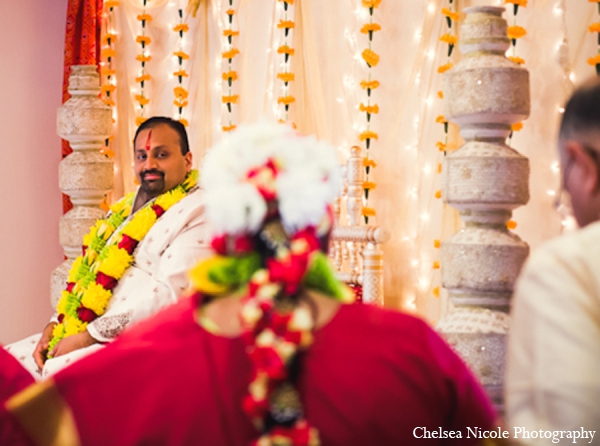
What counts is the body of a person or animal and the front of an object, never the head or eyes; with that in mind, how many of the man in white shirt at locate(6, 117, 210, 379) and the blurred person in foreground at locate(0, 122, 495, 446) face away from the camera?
1

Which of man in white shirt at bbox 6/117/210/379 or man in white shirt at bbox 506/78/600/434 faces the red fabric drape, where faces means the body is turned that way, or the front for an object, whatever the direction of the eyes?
man in white shirt at bbox 506/78/600/434

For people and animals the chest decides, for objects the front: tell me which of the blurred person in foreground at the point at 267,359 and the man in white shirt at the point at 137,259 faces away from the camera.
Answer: the blurred person in foreground

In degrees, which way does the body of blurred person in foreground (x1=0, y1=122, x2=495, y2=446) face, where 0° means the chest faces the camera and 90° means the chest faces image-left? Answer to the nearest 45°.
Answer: approximately 180°

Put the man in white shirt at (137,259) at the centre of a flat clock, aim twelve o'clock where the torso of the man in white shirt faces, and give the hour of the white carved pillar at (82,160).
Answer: The white carved pillar is roughly at 4 o'clock from the man in white shirt.

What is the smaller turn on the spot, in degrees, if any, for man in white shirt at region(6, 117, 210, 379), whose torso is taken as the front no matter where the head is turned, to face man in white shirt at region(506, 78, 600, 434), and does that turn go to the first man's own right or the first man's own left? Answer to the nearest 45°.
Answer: approximately 45° to the first man's own left

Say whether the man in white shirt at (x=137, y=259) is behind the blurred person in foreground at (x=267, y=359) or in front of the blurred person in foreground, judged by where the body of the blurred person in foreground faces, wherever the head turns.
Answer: in front

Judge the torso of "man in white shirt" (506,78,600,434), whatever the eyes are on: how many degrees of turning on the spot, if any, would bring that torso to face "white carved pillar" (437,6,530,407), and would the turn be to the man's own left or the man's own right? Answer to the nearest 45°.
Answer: approximately 45° to the man's own right

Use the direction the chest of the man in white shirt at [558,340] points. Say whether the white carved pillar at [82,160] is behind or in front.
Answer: in front

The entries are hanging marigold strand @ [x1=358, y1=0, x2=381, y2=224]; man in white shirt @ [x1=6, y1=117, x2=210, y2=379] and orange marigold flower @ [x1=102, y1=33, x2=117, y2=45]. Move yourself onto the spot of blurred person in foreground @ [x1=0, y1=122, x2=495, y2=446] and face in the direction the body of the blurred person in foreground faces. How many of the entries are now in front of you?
3

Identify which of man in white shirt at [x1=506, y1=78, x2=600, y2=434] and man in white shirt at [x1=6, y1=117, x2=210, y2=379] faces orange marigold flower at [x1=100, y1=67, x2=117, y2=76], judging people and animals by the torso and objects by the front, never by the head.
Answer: man in white shirt at [x1=506, y1=78, x2=600, y2=434]

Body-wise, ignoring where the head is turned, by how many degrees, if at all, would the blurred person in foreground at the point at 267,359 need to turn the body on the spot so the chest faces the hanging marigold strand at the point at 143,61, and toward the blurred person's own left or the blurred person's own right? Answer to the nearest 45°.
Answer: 0° — they already face it

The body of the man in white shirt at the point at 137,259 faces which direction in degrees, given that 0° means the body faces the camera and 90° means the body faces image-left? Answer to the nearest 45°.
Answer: approximately 45°

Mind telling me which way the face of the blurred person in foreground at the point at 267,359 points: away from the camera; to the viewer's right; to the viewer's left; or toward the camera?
away from the camera

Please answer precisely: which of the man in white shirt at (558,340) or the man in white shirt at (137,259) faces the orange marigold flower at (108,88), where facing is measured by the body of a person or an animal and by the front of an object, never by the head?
the man in white shirt at (558,340)
